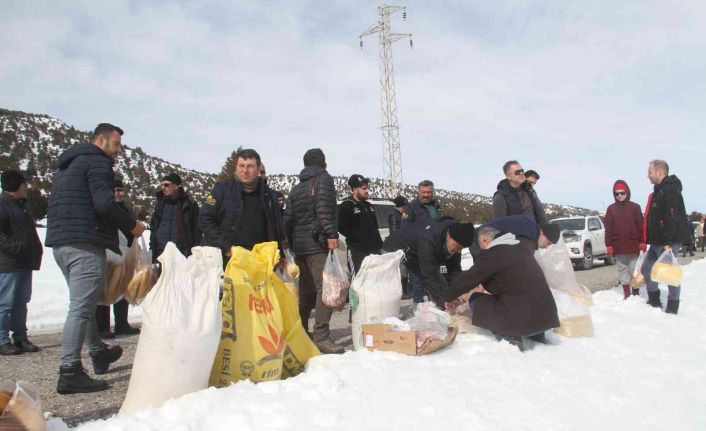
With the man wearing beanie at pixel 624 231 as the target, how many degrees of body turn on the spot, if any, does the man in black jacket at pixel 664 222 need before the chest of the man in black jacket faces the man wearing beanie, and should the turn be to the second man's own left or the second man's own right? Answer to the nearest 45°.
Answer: approximately 45° to the second man's own right

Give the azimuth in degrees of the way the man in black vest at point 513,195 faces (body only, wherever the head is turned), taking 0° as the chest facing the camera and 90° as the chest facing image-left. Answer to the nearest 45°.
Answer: approximately 315°

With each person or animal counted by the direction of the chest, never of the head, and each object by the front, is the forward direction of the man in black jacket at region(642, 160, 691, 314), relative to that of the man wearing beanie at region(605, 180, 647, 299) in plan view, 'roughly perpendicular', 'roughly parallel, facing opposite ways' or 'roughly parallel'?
roughly perpendicular

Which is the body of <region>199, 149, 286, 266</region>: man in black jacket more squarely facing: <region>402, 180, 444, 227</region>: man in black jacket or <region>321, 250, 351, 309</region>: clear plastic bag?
the clear plastic bag

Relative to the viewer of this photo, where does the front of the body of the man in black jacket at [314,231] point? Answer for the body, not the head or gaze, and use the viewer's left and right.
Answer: facing away from the viewer and to the right of the viewer

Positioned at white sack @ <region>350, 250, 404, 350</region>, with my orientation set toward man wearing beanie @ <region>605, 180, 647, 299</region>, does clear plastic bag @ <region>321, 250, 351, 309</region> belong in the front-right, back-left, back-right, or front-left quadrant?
back-left

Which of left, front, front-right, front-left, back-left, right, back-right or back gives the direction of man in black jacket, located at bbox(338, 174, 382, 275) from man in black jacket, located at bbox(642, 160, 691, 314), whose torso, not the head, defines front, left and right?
front-left

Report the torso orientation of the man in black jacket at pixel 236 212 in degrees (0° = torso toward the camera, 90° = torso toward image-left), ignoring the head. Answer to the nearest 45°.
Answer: approximately 0°

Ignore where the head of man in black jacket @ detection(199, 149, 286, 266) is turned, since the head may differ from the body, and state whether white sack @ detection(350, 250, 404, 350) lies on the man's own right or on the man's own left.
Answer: on the man's own left

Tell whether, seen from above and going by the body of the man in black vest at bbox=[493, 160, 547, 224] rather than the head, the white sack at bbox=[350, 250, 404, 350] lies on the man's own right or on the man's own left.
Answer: on the man's own right

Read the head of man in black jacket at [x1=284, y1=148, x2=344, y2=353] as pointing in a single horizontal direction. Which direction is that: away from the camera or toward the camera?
away from the camera

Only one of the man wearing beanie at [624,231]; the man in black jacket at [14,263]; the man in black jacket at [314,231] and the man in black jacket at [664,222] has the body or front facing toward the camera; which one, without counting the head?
the man wearing beanie

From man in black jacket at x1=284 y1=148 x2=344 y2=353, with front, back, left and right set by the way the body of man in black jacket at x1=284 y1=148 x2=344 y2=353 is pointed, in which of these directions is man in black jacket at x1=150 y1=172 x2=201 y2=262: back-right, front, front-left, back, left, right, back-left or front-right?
left

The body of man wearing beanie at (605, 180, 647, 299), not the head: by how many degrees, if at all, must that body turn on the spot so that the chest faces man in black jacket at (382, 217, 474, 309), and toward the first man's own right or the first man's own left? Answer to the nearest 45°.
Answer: approximately 45° to the first man's own right

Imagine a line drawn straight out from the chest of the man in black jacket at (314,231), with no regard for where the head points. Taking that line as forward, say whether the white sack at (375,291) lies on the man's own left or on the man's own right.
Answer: on the man's own right
